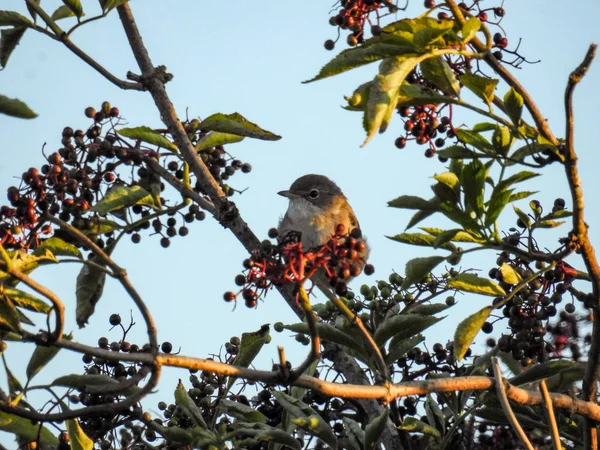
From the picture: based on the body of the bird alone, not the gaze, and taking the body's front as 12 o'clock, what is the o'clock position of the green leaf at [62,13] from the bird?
The green leaf is roughly at 2 o'clock from the bird.

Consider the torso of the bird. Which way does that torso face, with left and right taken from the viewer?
facing the viewer and to the left of the viewer

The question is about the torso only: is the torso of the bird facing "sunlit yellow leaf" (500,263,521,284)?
no

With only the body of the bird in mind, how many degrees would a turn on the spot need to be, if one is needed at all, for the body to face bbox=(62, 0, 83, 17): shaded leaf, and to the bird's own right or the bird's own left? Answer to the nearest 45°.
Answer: approximately 45° to the bird's own right

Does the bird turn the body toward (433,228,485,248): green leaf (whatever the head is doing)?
no

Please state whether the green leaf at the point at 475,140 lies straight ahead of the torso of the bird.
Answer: no
